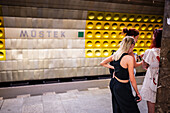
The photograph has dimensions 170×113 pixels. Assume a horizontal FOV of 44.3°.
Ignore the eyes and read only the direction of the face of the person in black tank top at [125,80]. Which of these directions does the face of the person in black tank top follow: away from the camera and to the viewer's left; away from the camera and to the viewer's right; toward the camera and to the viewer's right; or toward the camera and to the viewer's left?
away from the camera and to the viewer's right

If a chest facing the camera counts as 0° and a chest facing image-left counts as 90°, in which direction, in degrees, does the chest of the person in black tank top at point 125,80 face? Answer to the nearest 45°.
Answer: approximately 225°
